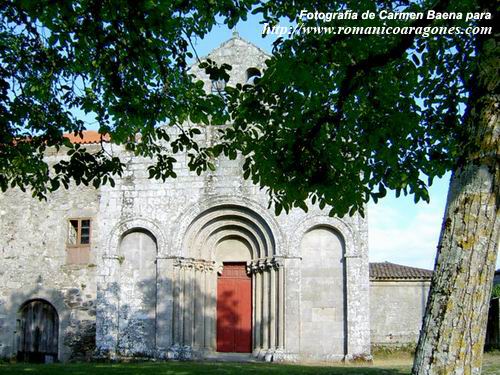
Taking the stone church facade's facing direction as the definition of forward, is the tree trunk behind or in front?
in front

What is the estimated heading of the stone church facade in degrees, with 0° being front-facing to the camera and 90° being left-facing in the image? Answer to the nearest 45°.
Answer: approximately 0°
